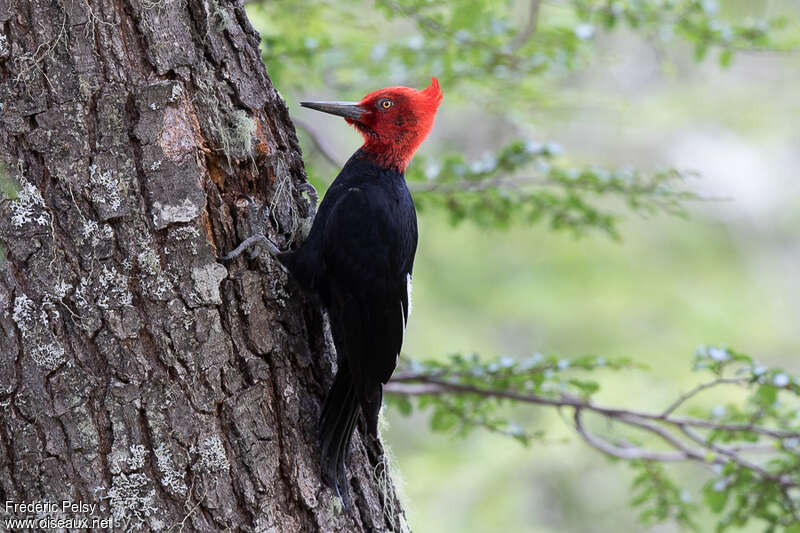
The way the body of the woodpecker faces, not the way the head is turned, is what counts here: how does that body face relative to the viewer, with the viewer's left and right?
facing to the left of the viewer

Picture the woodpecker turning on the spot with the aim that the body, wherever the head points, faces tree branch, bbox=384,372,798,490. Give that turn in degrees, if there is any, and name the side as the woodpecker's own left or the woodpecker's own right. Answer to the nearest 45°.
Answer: approximately 135° to the woodpecker's own right

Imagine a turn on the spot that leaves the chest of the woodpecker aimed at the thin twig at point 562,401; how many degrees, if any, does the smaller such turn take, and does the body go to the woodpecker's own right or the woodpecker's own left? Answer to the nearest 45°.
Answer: approximately 135° to the woodpecker's own right
